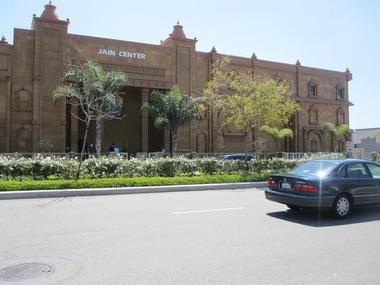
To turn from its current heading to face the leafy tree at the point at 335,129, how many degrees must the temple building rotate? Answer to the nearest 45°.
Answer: approximately 45° to its left

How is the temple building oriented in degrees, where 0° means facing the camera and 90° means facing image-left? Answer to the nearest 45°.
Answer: approximately 315°
